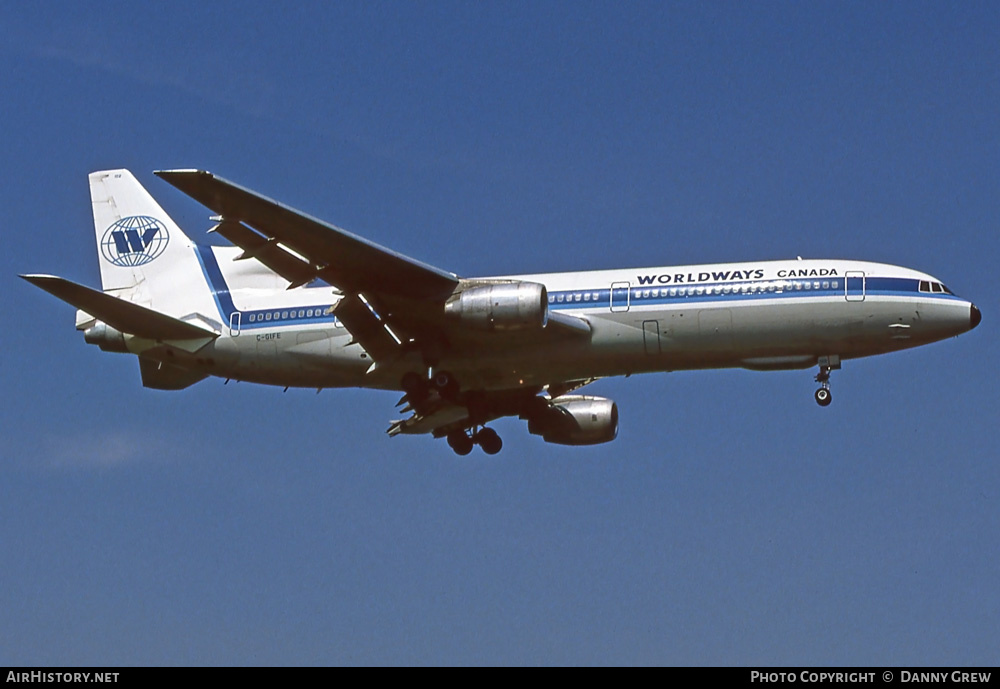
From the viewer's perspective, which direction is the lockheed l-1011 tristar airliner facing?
to the viewer's right
